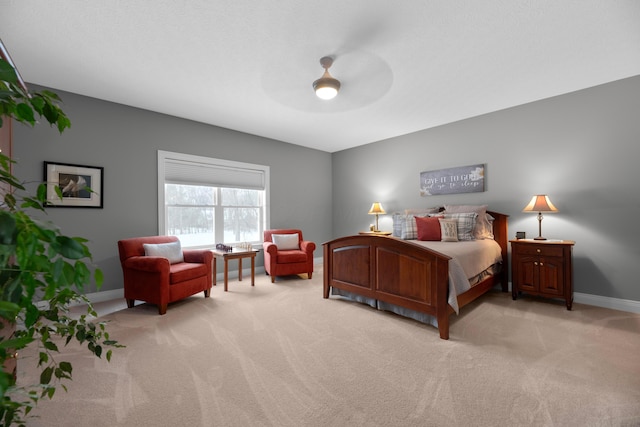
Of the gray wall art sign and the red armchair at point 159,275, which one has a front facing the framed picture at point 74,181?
the gray wall art sign

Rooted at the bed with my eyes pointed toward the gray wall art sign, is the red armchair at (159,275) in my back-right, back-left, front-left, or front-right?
back-left

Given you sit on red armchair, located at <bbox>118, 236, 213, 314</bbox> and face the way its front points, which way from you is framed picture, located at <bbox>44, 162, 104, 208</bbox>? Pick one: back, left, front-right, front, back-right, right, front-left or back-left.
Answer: back

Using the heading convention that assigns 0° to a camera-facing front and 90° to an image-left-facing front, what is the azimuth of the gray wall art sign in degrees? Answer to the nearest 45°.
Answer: approximately 45°

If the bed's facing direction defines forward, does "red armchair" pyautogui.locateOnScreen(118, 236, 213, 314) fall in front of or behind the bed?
in front

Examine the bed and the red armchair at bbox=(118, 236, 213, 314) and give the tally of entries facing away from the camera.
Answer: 0

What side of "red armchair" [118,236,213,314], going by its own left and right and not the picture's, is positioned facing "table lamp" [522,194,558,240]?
front

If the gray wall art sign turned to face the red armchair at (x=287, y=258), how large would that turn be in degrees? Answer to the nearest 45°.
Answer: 0° — it already faces it

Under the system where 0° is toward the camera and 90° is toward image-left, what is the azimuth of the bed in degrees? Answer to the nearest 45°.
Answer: approximately 45°

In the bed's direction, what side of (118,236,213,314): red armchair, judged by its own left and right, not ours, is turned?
front
